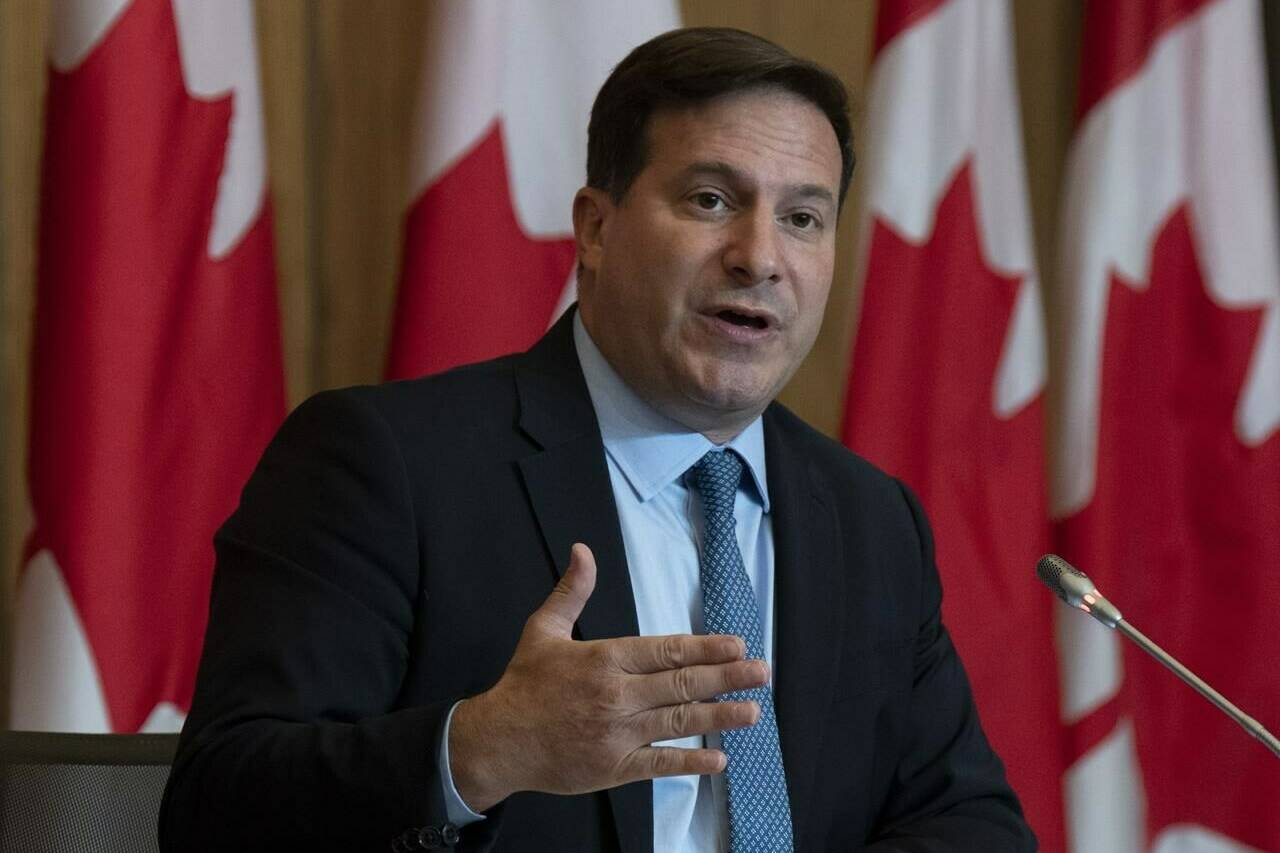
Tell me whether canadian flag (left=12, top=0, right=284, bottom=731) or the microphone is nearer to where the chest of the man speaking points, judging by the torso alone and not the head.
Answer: the microphone

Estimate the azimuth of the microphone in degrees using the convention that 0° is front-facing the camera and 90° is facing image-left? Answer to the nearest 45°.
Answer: approximately 90°

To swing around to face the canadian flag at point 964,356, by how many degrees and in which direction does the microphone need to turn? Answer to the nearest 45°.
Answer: approximately 90° to its right

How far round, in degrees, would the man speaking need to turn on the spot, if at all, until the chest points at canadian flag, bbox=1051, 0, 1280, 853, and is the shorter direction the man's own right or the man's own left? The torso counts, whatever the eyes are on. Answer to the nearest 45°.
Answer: approximately 90° to the man's own left

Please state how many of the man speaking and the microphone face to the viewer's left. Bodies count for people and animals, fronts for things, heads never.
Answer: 1

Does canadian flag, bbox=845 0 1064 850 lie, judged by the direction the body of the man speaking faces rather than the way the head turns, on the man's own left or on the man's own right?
on the man's own left

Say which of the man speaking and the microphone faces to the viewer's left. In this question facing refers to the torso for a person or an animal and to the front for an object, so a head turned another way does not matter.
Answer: the microphone

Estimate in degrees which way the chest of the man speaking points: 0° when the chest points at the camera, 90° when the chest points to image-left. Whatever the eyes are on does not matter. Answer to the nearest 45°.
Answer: approximately 315°

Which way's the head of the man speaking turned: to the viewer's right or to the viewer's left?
to the viewer's right

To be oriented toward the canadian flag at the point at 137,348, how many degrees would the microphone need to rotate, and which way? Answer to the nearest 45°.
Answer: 0° — it already faces it
